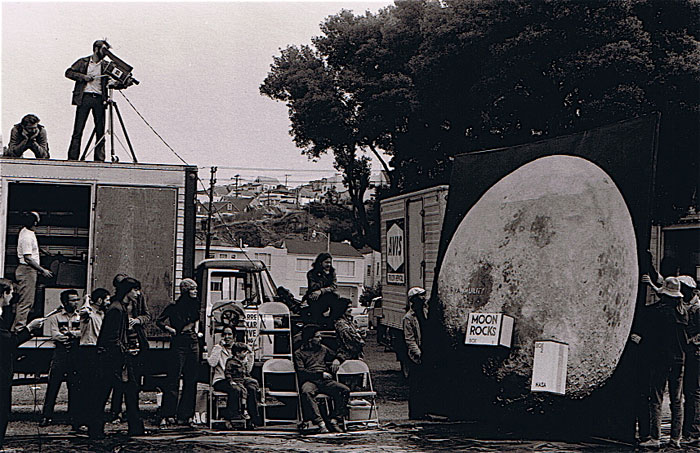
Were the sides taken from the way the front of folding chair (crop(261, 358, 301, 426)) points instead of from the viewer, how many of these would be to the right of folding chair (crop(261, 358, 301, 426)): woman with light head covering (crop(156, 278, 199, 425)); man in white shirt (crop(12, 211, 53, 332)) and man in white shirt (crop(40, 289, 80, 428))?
3

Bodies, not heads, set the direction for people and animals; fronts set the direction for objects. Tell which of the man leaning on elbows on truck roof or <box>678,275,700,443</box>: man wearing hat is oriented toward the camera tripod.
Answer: the man wearing hat

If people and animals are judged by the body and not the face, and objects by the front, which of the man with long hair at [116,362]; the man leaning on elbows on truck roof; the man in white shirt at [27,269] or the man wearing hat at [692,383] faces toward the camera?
the man leaning on elbows on truck roof

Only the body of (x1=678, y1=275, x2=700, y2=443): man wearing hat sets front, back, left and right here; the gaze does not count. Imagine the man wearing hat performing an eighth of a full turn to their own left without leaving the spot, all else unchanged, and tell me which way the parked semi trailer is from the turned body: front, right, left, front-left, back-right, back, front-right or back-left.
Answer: front-right

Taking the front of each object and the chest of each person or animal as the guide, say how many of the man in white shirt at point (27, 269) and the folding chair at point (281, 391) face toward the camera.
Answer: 1

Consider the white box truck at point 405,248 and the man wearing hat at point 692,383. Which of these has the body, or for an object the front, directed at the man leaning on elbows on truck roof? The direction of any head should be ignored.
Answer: the man wearing hat

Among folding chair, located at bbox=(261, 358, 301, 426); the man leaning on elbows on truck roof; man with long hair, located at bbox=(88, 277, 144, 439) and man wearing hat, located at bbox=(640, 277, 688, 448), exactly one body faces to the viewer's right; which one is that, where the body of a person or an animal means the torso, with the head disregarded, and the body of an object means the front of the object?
the man with long hair

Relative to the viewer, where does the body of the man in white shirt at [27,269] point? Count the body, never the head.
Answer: to the viewer's right

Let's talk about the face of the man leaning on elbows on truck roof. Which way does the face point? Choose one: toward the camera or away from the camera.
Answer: toward the camera

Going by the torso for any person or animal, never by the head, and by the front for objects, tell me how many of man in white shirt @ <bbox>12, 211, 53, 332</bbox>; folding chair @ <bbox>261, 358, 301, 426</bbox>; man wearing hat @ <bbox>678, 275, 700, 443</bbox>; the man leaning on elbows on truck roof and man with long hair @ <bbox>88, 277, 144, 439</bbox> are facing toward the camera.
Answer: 2

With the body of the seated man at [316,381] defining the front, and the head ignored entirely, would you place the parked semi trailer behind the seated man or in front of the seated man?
behind

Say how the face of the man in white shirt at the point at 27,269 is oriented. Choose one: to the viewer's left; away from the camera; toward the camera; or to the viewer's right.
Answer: to the viewer's right

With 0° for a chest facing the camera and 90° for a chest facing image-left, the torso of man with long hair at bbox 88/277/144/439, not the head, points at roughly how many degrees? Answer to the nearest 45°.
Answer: approximately 270°

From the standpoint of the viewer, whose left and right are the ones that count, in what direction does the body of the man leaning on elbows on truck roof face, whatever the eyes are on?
facing the viewer

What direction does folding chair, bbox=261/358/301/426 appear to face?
toward the camera

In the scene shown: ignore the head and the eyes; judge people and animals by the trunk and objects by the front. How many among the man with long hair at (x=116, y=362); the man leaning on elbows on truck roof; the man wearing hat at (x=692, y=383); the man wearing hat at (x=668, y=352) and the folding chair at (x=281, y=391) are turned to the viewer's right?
1

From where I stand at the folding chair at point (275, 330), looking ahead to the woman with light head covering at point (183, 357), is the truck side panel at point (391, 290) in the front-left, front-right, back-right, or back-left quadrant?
back-right

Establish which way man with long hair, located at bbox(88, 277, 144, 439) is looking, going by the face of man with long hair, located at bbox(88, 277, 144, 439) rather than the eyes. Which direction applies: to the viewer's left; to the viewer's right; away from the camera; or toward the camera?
to the viewer's right

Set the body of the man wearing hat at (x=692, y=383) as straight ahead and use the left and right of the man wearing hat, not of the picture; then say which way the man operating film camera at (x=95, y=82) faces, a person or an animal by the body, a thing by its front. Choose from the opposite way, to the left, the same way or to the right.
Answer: the opposite way

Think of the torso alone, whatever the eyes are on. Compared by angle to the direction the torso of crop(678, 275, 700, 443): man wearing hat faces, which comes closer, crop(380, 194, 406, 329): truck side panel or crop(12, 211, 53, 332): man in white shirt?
the man in white shirt
